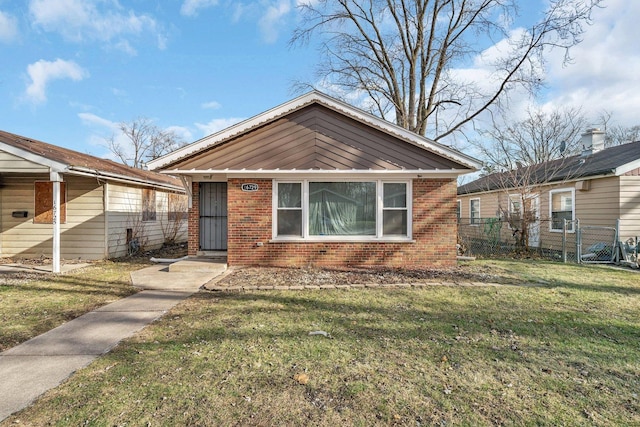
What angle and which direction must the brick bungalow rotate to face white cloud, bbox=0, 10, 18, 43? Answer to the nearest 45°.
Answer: approximately 90° to its right

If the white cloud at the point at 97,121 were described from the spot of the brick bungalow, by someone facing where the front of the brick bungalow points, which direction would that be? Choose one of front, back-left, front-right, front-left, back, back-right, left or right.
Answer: back-right

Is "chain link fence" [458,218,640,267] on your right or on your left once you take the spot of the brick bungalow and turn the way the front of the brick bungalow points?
on your left

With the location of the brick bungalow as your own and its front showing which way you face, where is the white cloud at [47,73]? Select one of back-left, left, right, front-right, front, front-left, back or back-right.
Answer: back-right

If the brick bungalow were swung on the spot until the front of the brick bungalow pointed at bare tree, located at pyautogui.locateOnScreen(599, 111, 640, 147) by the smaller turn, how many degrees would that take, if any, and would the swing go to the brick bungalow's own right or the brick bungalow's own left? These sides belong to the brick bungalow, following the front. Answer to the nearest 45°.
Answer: approximately 135° to the brick bungalow's own left

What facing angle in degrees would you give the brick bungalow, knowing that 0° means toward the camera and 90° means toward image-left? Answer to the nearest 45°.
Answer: approximately 0°
